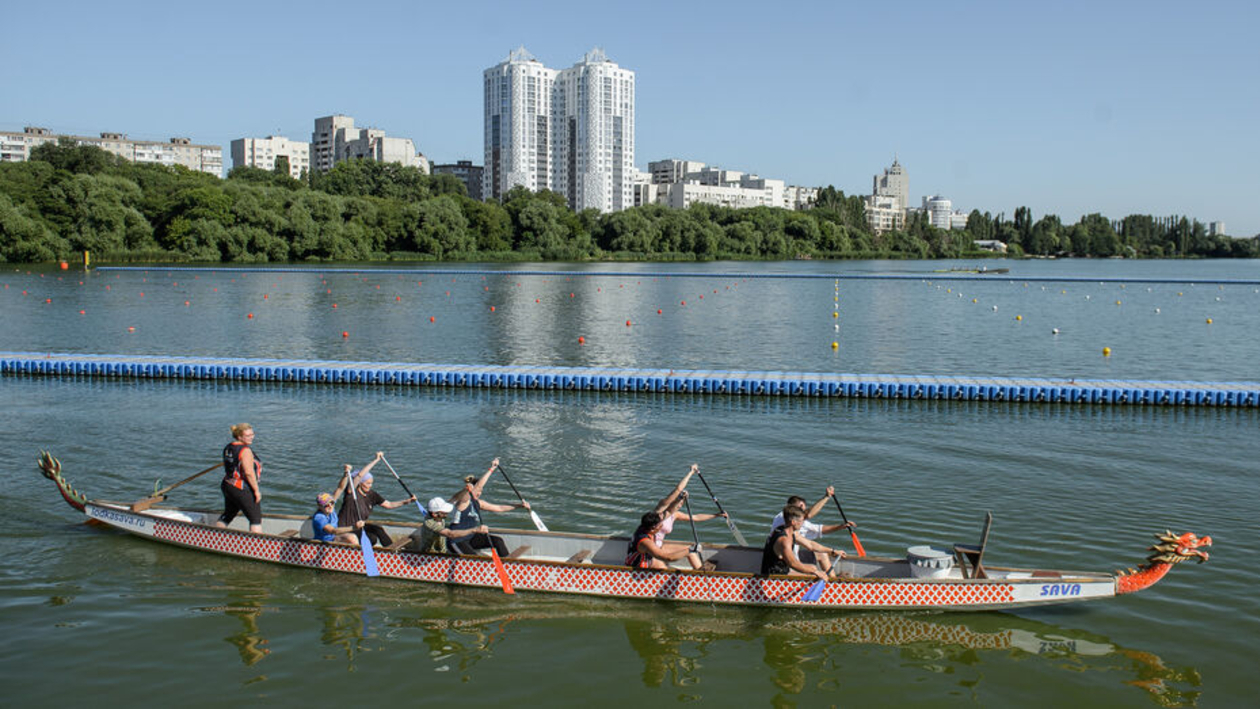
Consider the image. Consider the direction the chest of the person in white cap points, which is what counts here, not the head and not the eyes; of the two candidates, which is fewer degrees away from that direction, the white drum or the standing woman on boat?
the white drum

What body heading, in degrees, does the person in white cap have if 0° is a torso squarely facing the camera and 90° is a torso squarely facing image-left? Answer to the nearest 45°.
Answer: approximately 270°

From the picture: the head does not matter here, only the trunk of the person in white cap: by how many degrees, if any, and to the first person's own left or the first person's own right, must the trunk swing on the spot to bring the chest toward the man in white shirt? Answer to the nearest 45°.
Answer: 0° — they already face them

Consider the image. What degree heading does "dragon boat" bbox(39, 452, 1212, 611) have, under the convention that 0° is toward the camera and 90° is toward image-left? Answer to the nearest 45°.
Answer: approximately 270°

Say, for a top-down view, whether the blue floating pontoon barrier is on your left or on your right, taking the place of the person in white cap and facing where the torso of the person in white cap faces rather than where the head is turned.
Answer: on your left
